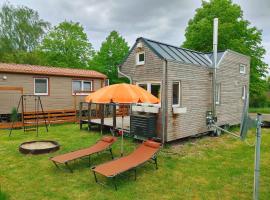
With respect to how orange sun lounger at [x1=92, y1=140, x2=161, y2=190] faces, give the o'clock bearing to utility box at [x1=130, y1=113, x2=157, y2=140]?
The utility box is roughly at 5 o'clock from the orange sun lounger.

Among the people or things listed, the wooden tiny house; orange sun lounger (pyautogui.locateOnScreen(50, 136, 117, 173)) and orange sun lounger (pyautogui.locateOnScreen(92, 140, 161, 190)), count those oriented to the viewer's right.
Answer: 0

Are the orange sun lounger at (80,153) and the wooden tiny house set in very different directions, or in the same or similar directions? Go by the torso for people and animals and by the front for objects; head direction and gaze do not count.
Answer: same or similar directions

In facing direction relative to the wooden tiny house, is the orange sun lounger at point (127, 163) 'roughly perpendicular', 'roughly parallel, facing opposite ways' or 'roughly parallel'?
roughly parallel

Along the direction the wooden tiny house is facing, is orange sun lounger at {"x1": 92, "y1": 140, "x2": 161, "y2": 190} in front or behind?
in front

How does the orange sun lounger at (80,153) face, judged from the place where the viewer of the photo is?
facing the viewer and to the left of the viewer

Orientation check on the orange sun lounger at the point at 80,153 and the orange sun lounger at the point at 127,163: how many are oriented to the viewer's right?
0

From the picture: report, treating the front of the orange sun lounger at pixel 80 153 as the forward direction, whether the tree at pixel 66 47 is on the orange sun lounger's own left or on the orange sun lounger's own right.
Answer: on the orange sun lounger's own right

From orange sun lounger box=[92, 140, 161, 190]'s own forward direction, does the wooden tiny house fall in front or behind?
behind

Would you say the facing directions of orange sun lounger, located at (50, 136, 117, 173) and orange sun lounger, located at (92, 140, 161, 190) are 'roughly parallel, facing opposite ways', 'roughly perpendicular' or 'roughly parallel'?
roughly parallel

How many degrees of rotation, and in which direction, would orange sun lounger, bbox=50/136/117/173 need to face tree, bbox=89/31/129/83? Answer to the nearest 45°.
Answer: approximately 135° to its right
